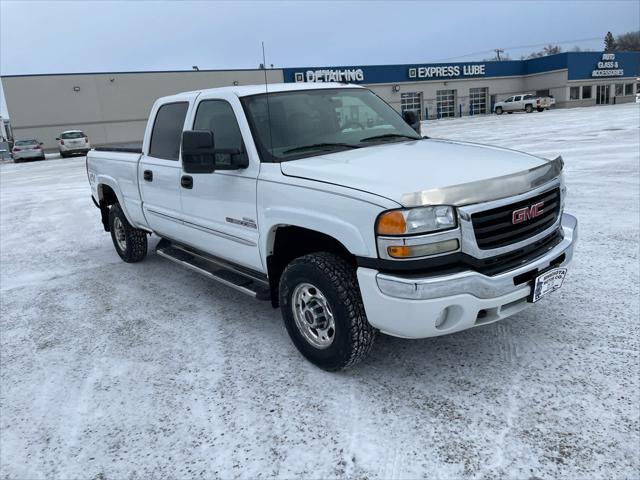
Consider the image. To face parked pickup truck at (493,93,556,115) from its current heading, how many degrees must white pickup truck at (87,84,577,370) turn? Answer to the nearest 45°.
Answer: approximately 135° to its left

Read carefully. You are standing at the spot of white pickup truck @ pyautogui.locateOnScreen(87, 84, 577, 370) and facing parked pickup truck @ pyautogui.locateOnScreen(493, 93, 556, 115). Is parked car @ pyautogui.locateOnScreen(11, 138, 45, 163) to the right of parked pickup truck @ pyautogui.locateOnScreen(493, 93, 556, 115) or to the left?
left

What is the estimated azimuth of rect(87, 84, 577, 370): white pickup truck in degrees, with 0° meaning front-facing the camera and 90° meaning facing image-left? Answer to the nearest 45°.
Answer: approximately 315°

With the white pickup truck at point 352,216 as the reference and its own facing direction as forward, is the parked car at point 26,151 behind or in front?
behind

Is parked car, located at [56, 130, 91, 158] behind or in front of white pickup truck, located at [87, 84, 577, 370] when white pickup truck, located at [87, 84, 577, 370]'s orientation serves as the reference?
behind
